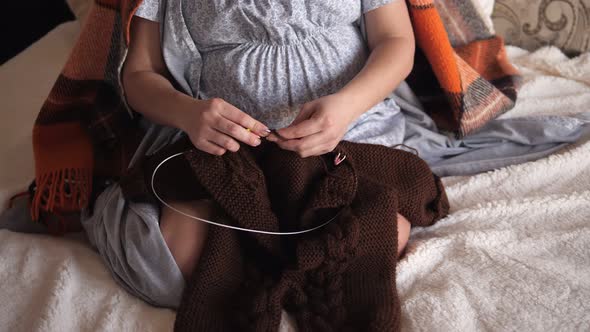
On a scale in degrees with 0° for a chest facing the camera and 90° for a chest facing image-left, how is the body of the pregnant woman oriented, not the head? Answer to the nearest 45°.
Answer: approximately 0°

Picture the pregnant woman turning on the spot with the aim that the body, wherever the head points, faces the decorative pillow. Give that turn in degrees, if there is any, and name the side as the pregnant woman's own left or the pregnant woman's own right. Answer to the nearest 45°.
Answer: approximately 135° to the pregnant woman's own left
